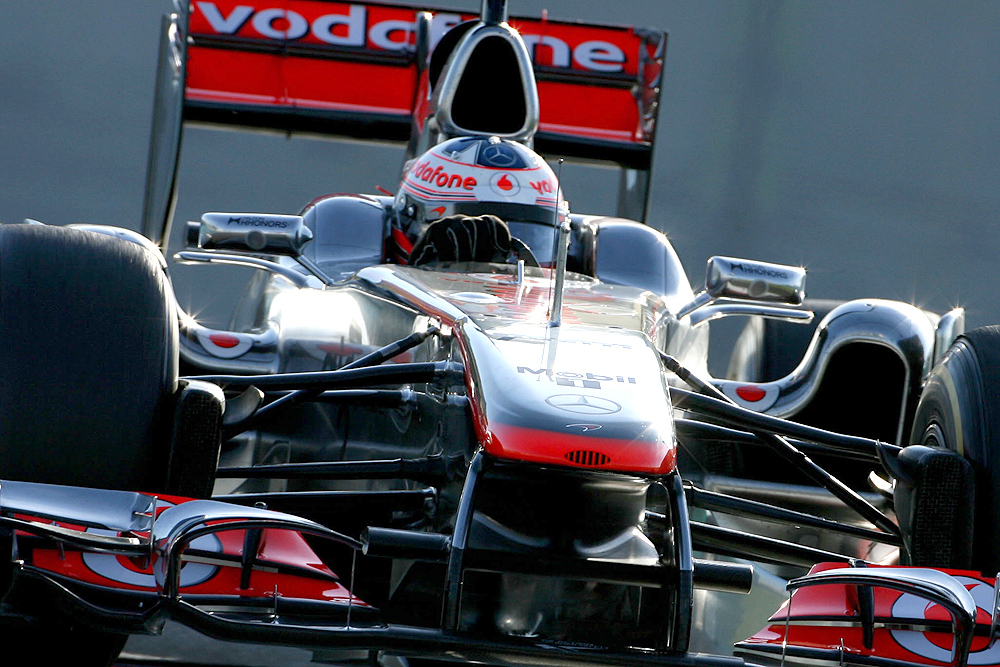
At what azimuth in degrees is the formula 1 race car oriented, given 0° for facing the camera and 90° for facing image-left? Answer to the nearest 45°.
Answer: approximately 0°
